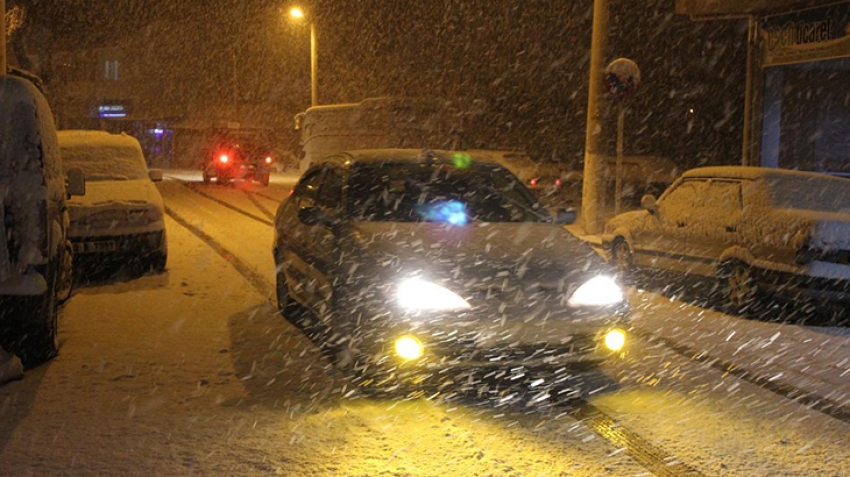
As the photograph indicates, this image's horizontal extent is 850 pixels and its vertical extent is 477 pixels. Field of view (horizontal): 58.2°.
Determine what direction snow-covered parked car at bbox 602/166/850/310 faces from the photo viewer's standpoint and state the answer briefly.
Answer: facing away from the viewer and to the left of the viewer

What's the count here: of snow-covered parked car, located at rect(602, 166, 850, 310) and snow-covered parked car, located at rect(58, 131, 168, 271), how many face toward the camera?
1

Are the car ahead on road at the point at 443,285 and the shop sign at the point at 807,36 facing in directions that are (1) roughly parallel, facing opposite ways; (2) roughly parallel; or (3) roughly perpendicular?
roughly perpendicular

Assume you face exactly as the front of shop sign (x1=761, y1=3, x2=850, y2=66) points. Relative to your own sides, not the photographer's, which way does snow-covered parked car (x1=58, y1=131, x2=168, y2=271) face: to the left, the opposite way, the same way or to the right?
to the left

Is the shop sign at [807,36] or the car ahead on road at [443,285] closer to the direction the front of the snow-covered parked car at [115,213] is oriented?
the car ahead on road

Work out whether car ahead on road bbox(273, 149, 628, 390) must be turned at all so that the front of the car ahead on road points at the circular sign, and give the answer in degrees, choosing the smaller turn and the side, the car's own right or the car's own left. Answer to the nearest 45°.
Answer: approximately 135° to the car's own left

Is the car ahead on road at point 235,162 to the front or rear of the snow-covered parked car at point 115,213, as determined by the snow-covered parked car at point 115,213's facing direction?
to the rear

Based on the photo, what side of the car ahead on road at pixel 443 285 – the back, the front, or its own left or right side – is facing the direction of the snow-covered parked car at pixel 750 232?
left

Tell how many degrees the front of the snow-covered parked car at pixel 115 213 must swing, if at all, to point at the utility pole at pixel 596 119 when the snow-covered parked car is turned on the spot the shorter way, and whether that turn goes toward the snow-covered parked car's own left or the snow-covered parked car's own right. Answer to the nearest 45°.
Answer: approximately 90° to the snow-covered parked car's own left

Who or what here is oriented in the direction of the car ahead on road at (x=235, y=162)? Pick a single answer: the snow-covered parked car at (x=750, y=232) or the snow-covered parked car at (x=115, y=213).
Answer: the snow-covered parked car at (x=750, y=232)
